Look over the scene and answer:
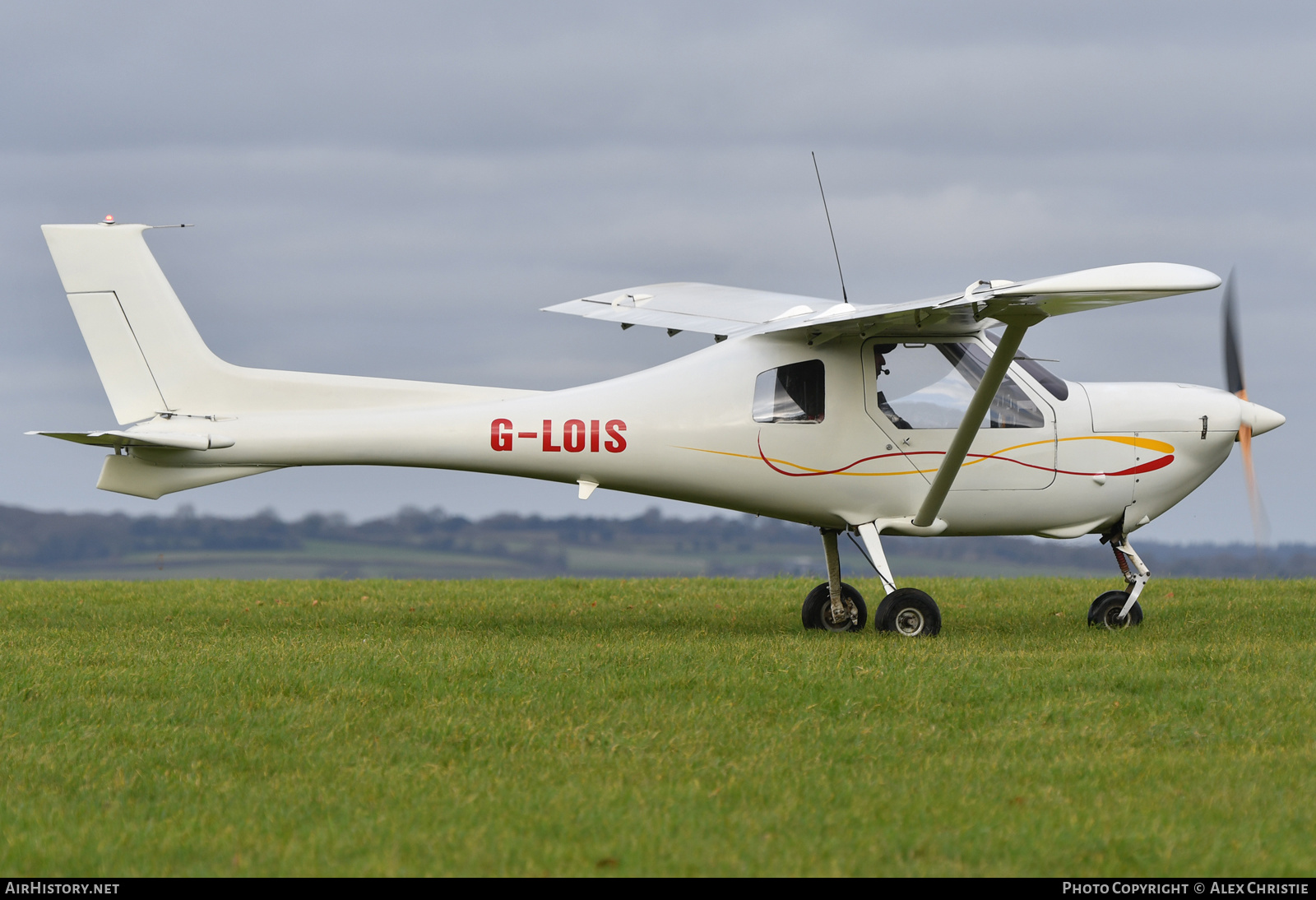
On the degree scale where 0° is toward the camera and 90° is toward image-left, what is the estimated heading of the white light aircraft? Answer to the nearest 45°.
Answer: approximately 270°
